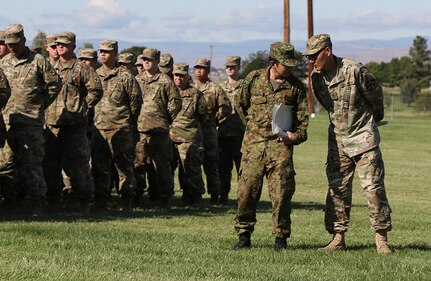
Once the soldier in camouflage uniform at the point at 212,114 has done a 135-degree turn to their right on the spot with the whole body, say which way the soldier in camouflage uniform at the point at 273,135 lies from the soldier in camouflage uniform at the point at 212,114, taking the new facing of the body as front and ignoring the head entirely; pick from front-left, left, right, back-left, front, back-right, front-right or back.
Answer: back

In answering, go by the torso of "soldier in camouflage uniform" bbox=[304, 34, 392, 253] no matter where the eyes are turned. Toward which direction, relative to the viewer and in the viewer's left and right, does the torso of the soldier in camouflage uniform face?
facing the viewer and to the left of the viewer

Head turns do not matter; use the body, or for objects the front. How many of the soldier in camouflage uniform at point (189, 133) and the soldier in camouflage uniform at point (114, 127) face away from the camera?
0

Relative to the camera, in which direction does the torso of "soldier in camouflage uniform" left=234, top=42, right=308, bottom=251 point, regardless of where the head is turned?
toward the camera

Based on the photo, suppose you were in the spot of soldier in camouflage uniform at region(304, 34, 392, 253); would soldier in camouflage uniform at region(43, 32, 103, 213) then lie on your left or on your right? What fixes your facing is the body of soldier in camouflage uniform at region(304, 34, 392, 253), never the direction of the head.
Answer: on your right

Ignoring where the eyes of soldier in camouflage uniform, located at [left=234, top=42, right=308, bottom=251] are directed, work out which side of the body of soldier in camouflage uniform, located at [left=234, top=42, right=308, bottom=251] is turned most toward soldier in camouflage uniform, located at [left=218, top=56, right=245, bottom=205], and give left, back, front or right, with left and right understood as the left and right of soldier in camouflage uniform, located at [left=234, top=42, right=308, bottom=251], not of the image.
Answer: back

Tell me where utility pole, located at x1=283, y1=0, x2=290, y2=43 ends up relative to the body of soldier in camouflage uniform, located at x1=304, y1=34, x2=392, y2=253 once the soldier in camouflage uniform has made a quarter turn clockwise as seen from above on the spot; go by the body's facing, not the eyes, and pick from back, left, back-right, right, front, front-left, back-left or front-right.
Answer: front-right

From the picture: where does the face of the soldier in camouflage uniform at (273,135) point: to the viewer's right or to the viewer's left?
to the viewer's right

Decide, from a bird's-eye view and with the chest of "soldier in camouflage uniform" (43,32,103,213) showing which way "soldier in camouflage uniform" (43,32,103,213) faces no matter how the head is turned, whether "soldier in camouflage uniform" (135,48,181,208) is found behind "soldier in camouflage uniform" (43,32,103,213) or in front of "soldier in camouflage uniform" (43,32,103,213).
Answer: behind

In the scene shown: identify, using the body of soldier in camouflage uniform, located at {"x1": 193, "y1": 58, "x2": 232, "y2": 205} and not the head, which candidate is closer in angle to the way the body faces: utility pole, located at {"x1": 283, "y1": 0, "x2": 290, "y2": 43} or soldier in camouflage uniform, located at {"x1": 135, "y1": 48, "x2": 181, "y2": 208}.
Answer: the soldier in camouflage uniform
